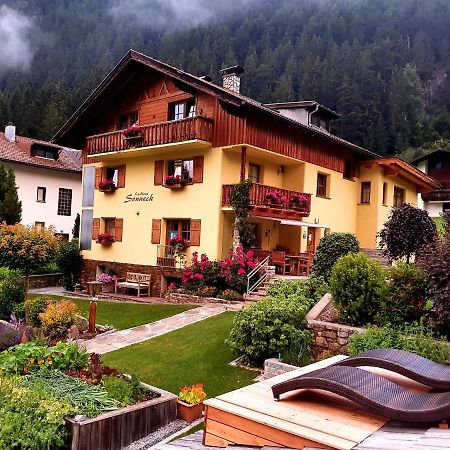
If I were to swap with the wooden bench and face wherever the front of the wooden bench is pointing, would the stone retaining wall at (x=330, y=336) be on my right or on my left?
on my left

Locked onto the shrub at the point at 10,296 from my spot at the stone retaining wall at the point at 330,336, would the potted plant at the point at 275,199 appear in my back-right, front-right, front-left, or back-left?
front-right

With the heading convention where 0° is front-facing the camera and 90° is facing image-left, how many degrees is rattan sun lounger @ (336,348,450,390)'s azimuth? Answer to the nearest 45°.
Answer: approximately 90°

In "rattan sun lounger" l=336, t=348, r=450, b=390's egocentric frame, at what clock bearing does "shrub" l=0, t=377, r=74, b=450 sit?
The shrub is roughly at 12 o'clock from the rattan sun lounger.

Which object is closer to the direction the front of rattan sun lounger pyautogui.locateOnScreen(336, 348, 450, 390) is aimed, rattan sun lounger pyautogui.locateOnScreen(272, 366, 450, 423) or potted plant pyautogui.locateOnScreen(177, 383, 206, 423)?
the potted plant

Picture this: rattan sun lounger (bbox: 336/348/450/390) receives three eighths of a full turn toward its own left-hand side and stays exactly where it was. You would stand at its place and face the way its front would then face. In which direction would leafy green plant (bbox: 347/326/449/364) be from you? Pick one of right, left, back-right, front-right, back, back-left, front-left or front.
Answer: back-left

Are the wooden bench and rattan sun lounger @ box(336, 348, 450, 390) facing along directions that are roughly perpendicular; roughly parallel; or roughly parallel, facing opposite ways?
roughly perpendicular

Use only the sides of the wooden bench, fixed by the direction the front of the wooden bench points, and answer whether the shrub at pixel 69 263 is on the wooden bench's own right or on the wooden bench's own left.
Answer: on the wooden bench's own right

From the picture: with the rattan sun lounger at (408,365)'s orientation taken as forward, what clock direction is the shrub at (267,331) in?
The shrub is roughly at 2 o'clock from the rattan sun lounger.

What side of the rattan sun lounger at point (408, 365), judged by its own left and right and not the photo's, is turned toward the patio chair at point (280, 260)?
right

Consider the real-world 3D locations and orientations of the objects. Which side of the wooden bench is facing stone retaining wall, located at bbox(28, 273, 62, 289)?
right

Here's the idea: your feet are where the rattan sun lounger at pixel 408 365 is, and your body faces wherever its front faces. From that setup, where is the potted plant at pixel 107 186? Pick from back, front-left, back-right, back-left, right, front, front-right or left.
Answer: front-right

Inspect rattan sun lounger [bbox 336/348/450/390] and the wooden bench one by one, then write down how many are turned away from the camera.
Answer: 0

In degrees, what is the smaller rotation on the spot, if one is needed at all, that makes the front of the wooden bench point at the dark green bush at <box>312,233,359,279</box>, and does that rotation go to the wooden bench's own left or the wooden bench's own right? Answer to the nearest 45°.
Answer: approximately 90° to the wooden bench's own left

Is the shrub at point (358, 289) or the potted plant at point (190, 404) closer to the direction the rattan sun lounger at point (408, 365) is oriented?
the potted plant

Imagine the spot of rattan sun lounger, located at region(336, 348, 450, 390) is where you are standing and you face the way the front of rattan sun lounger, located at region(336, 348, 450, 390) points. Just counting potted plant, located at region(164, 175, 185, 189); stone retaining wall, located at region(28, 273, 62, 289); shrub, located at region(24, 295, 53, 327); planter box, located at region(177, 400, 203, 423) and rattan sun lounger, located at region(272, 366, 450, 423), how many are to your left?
1

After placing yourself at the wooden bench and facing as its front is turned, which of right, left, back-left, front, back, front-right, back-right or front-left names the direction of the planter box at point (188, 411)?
front-left

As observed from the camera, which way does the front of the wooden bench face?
facing the viewer and to the left of the viewer

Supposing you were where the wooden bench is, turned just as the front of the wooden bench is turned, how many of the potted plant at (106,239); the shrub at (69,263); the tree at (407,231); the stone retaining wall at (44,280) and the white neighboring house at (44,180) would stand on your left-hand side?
1

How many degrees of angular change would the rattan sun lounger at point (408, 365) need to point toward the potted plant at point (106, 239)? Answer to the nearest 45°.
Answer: approximately 45° to its right

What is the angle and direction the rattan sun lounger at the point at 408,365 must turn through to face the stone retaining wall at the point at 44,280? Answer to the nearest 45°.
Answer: approximately 45° to its right
